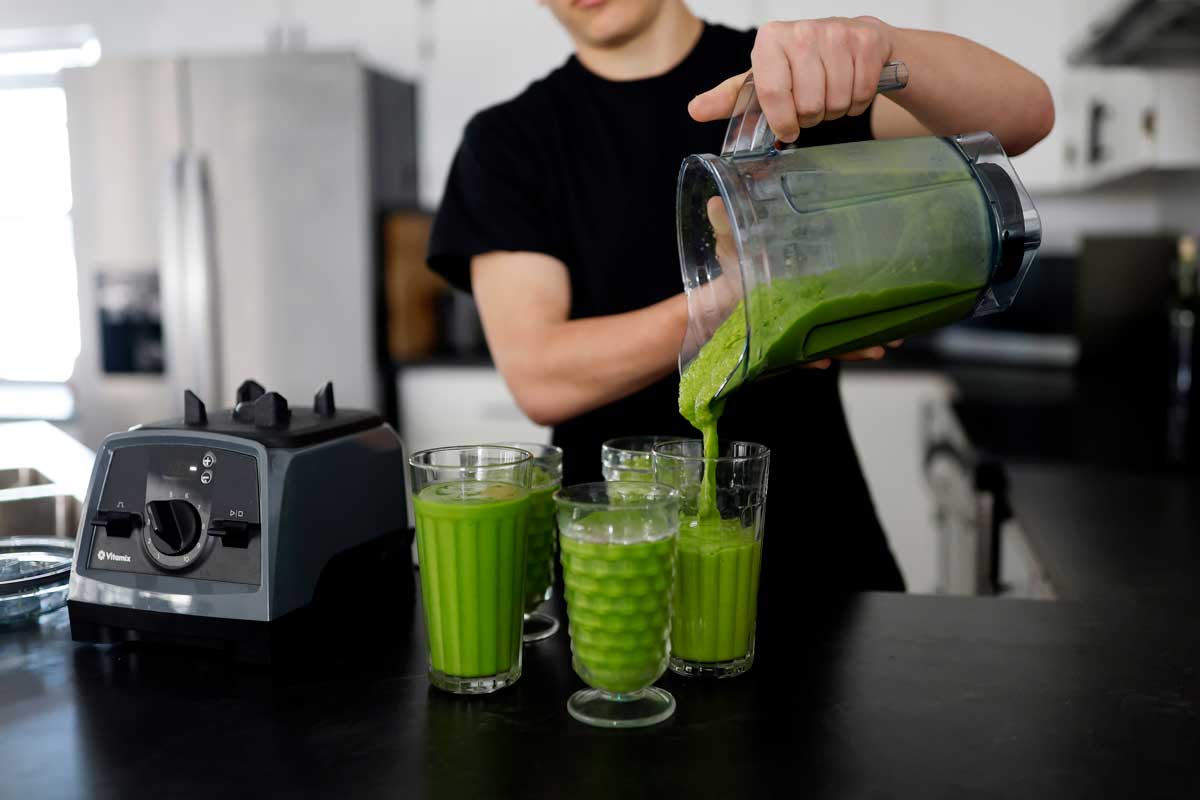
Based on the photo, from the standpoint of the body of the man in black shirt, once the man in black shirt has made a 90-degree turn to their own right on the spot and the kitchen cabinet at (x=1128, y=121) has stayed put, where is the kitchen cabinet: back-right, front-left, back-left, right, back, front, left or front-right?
back-right

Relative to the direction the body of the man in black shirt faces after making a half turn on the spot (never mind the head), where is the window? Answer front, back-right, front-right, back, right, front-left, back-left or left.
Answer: front-left

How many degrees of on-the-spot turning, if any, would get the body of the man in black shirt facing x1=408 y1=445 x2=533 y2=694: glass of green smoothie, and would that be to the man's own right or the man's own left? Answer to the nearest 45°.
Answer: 0° — they already face it

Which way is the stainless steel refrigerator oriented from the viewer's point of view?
toward the camera

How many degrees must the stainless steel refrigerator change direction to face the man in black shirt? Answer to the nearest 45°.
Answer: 0° — it already faces them

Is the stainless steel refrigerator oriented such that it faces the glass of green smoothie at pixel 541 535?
yes

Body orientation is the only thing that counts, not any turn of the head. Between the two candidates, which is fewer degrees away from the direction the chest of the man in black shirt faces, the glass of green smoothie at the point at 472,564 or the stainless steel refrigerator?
the glass of green smoothie

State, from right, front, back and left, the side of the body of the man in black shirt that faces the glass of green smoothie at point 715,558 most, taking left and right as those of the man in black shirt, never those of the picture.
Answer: front

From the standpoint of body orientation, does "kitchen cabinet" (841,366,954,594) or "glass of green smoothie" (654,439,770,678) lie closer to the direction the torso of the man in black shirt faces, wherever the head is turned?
the glass of green smoothie

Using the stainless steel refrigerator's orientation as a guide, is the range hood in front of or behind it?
in front

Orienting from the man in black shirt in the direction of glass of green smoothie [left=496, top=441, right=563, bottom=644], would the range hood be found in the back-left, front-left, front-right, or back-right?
back-left

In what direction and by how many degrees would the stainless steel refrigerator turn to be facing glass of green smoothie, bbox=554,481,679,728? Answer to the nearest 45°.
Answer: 0° — it already faces it

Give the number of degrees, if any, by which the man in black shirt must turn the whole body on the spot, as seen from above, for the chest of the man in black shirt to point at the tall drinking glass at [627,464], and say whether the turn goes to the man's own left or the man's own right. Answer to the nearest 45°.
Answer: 0° — they already face it

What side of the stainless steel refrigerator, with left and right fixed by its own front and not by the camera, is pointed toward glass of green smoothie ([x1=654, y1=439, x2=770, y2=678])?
front

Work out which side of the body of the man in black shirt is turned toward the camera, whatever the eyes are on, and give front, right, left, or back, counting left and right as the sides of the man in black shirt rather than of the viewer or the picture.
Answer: front

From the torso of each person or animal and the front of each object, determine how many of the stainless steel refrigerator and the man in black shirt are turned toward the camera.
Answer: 2
